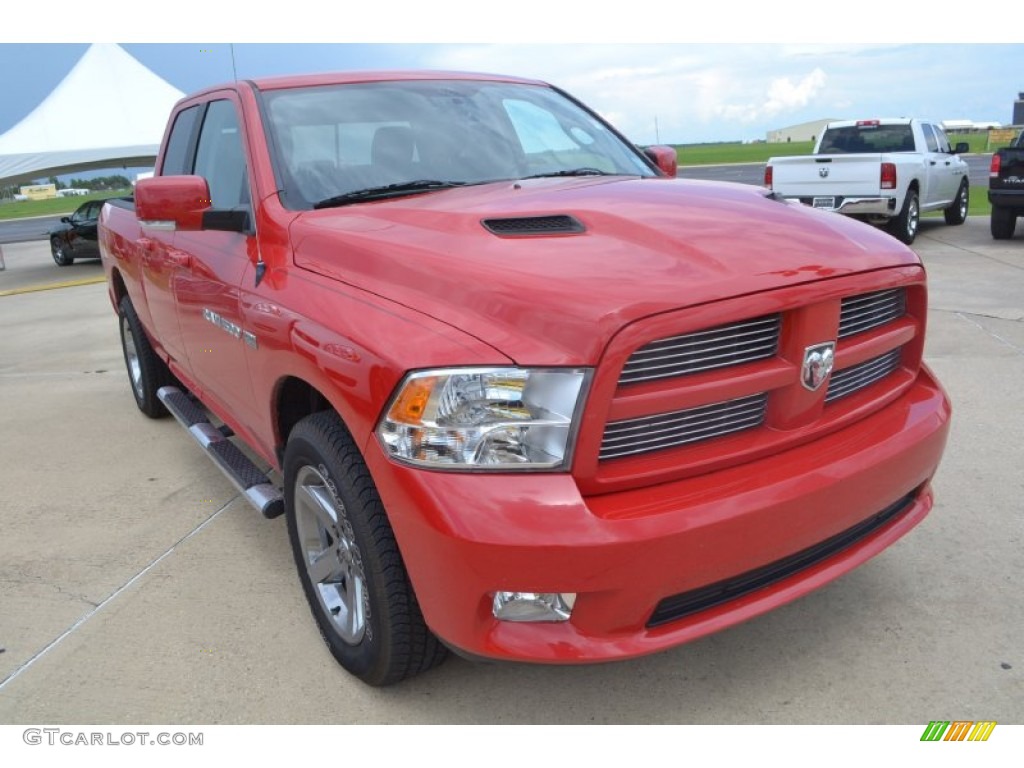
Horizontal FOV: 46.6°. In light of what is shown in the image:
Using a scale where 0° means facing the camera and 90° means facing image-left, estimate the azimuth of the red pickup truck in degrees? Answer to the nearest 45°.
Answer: approximately 315°

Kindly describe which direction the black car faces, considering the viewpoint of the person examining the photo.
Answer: facing to the left of the viewer

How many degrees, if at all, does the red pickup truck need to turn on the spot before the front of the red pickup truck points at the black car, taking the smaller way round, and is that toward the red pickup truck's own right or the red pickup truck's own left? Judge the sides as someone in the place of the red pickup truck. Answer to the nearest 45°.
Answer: approximately 180°

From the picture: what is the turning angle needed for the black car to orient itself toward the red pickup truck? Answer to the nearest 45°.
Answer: approximately 90° to its left

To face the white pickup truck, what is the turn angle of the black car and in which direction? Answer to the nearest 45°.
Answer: approximately 135° to its left

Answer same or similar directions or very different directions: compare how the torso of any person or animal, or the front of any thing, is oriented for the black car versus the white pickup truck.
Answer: very different directions

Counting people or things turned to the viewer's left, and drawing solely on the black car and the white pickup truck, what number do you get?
1

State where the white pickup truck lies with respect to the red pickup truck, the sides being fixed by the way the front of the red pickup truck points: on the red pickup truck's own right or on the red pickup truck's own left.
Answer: on the red pickup truck's own left

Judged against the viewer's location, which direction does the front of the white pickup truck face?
facing away from the viewer and to the right of the viewer

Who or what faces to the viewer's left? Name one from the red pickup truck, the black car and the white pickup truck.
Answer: the black car
